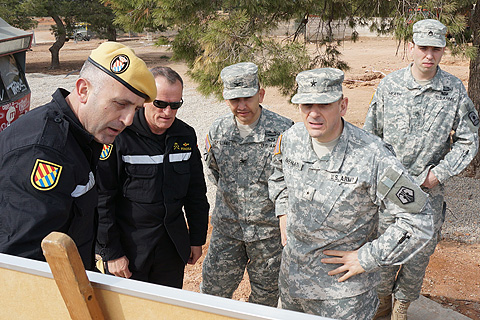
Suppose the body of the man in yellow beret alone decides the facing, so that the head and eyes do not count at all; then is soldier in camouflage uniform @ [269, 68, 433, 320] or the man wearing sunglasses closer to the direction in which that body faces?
the soldier in camouflage uniform

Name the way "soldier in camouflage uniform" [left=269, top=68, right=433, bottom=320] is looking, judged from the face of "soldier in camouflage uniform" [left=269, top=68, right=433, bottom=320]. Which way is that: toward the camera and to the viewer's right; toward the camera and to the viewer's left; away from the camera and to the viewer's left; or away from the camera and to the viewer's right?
toward the camera and to the viewer's left

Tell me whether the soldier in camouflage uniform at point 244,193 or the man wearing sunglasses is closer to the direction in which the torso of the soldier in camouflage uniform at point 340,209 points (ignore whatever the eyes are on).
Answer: the man wearing sunglasses

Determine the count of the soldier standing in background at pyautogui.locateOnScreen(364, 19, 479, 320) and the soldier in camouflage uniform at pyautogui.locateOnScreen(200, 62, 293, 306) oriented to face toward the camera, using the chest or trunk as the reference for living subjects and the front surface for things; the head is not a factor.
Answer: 2

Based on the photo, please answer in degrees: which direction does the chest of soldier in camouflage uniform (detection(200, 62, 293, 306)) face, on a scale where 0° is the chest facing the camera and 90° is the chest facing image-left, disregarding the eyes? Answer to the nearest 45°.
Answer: approximately 0°

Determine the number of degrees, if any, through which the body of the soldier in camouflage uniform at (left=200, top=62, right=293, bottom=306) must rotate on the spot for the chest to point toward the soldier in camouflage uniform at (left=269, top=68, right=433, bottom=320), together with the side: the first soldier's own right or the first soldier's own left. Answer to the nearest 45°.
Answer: approximately 45° to the first soldier's own left

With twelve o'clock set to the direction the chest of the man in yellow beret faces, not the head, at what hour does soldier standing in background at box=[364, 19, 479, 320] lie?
The soldier standing in background is roughly at 10 o'clock from the man in yellow beret.

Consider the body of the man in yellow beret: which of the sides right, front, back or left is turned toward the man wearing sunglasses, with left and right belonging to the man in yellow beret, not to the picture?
left

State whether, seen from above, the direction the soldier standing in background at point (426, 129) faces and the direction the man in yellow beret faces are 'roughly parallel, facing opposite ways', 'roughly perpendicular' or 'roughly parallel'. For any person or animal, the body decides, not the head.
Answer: roughly perpendicular

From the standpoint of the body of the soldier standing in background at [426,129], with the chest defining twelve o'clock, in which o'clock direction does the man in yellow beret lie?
The man in yellow beret is roughly at 1 o'clock from the soldier standing in background.

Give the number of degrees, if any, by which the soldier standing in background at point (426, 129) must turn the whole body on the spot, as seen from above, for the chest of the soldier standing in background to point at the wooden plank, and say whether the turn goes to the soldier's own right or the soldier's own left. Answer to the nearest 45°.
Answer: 0° — they already face it
